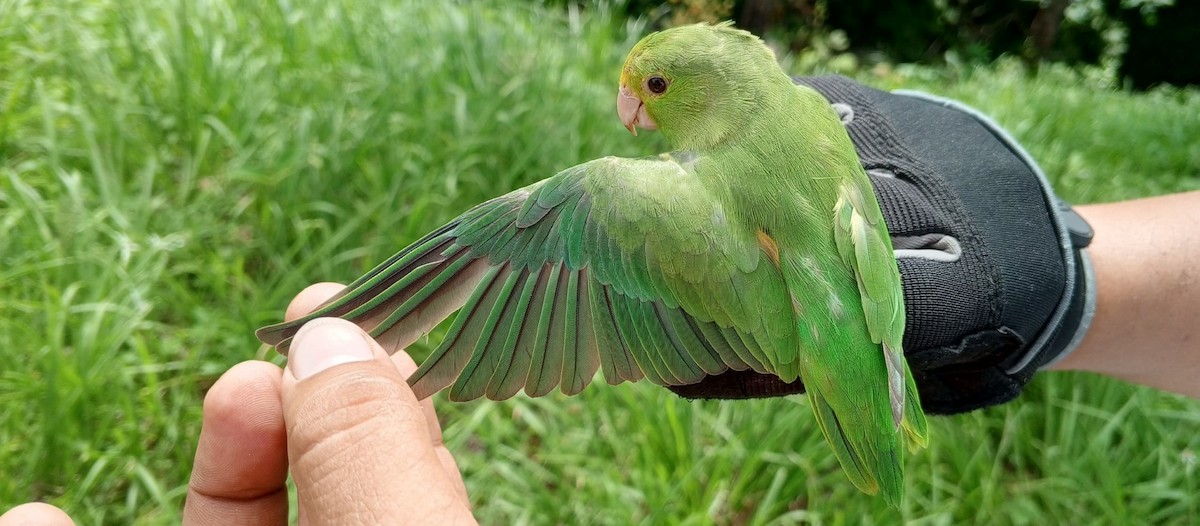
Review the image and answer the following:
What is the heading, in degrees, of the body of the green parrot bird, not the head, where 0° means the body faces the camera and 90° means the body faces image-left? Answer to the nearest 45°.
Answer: approximately 135°
